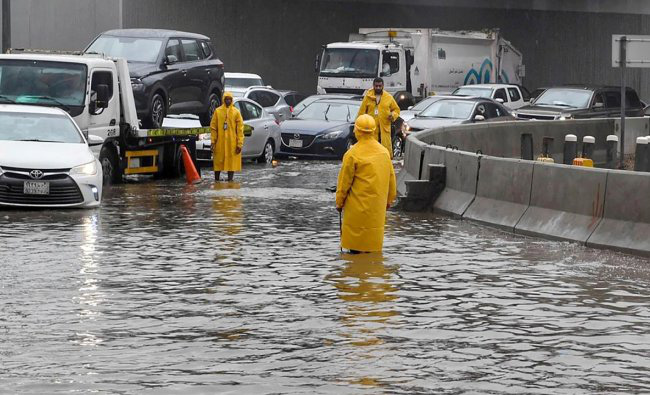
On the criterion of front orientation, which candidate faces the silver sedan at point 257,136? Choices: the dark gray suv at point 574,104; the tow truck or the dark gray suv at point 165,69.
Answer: the dark gray suv at point 574,104

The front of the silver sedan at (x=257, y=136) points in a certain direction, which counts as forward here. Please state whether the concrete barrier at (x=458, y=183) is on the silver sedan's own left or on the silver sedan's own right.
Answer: on the silver sedan's own left

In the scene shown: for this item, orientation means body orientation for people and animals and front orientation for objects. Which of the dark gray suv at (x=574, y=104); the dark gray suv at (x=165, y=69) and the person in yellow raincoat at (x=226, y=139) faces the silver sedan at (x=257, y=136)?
the dark gray suv at (x=574, y=104)

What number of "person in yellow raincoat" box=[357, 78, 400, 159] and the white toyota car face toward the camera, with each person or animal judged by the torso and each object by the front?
2

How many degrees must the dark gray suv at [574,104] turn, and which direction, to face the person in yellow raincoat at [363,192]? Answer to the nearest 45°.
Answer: approximately 45° to its left

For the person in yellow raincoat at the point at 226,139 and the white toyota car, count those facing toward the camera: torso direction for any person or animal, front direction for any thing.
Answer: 2

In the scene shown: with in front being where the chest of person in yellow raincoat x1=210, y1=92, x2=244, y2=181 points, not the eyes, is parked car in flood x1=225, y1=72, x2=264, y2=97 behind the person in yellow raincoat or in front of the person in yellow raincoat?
behind

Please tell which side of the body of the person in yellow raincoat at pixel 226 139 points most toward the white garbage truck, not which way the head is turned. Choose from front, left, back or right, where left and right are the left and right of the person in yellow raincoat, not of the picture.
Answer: back

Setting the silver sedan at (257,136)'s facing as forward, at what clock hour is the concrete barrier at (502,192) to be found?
The concrete barrier is roughly at 10 o'clock from the silver sedan.

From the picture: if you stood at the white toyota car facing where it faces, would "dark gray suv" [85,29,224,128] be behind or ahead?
behind

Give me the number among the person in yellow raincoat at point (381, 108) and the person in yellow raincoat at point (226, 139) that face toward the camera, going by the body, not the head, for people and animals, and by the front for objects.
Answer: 2

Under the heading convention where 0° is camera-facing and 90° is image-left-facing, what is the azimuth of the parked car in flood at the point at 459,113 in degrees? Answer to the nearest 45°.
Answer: approximately 45°
